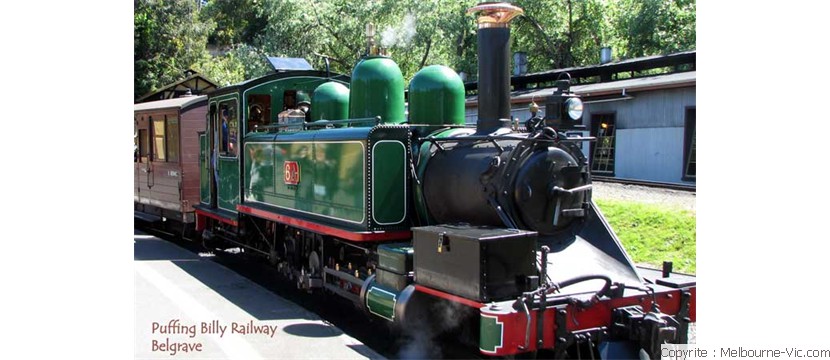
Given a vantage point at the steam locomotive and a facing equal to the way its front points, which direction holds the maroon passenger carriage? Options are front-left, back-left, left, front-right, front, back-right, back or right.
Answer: back

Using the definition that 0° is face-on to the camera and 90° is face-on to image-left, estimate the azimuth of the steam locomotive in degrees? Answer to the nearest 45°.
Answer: approximately 315°
